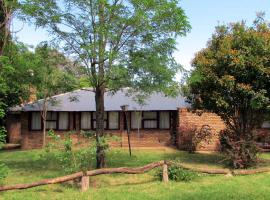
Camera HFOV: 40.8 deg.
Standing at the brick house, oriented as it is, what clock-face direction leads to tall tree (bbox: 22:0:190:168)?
The tall tree is roughly at 12 o'clock from the brick house.

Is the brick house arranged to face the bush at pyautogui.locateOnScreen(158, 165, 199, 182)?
yes

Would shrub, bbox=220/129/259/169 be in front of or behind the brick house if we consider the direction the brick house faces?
in front

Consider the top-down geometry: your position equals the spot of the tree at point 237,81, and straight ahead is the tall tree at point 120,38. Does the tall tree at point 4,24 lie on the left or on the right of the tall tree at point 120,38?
right

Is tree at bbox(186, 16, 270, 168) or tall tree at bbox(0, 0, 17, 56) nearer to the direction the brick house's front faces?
the tree

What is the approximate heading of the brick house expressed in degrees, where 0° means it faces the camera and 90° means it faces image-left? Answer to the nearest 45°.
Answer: approximately 0°

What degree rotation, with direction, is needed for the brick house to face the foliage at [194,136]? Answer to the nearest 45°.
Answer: approximately 45° to its left
